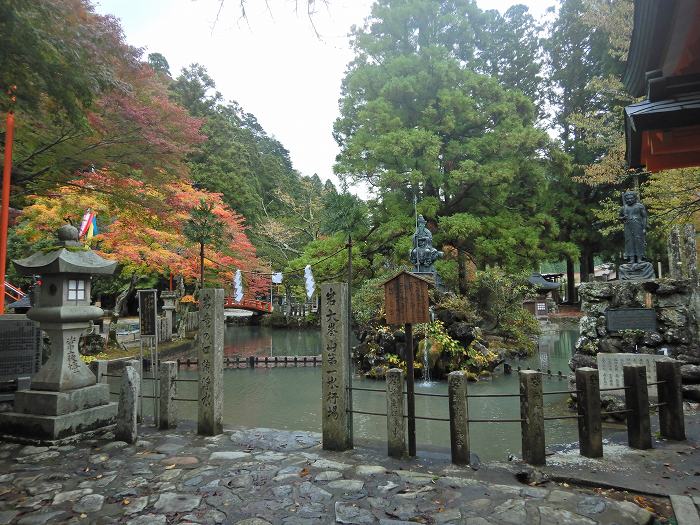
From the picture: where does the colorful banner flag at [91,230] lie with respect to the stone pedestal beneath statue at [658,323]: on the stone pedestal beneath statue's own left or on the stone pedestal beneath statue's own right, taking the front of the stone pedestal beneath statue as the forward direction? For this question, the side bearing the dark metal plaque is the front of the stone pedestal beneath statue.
on the stone pedestal beneath statue's own right

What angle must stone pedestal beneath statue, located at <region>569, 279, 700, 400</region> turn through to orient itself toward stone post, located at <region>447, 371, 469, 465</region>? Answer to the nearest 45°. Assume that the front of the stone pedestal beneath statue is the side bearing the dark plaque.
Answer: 0° — it already faces it

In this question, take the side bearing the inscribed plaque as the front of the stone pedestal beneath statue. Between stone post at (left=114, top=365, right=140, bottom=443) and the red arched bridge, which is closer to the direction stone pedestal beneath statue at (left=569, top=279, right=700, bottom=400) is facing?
the stone post

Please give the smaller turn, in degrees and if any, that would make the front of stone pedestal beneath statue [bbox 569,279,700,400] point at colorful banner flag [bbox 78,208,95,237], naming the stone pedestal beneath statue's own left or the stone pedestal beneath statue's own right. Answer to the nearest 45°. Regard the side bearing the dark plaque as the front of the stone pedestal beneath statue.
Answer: approximately 90° to the stone pedestal beneath statue's own right

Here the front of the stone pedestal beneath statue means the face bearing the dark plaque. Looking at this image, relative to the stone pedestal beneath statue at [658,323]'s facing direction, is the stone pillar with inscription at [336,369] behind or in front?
in front

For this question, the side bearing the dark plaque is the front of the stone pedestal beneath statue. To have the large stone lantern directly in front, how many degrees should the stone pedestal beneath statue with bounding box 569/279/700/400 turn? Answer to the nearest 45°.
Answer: approximately 45° to its right

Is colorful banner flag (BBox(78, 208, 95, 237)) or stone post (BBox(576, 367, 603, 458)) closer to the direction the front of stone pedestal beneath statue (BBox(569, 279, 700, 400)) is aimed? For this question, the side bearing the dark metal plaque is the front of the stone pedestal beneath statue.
the stone post

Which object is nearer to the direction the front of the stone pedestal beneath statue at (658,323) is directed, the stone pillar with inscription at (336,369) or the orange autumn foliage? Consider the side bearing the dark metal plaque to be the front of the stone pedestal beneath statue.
the stone pillar with inscription

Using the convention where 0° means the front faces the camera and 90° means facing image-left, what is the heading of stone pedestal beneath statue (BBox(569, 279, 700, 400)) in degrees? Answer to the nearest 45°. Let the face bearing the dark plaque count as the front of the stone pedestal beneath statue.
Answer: approximately 0°

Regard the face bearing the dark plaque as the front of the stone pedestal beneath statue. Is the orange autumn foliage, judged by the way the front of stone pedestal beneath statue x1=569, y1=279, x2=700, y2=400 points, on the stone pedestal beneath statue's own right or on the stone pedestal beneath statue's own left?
on the stone pedestal beneath statue's own right

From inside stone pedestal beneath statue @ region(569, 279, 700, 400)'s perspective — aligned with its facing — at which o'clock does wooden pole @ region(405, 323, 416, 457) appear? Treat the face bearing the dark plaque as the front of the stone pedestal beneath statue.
The wooden pole is roughly at 1 o'clock from the stone pedestal beneath statue.

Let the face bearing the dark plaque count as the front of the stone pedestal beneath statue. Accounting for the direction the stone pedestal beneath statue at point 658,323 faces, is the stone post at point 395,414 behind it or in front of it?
in front

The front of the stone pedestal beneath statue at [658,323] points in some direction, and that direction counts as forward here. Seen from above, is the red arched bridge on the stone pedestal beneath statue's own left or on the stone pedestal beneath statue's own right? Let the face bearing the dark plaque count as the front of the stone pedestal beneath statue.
on the stone pedestal beneath statue's own right

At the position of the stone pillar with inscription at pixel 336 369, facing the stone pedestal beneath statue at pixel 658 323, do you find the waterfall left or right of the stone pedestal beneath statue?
left

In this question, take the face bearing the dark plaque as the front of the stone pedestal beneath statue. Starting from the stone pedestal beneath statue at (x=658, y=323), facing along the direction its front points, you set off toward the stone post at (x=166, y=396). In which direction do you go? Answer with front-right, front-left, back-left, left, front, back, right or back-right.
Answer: front-right

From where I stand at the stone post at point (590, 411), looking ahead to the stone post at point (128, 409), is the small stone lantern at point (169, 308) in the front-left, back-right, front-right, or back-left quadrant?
front-right
